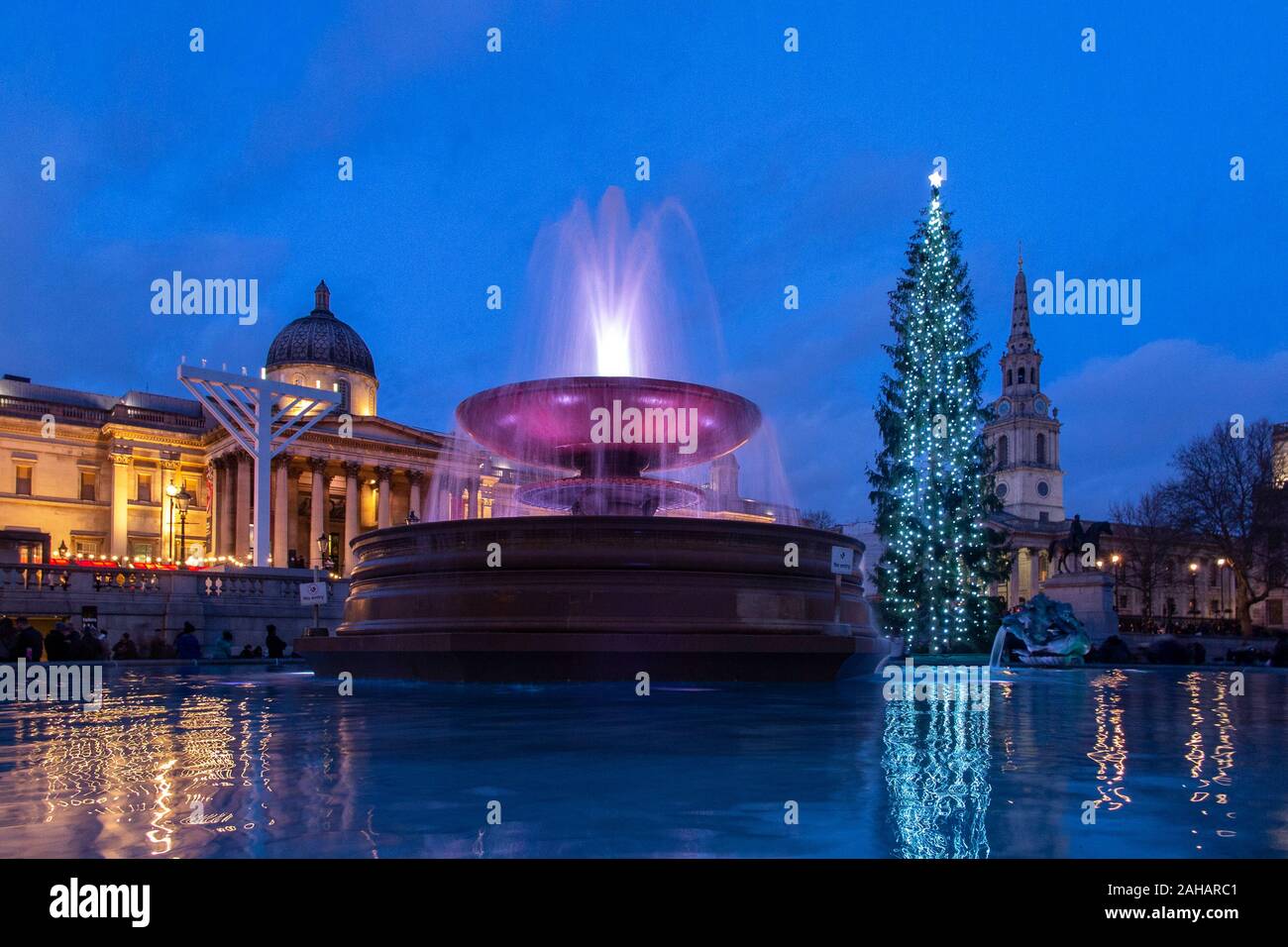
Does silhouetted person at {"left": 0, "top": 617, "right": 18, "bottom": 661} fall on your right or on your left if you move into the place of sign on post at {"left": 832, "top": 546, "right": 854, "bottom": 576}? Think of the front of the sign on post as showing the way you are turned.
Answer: on your right

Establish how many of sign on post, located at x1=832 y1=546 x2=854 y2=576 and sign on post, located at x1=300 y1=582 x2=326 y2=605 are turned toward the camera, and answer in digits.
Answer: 2

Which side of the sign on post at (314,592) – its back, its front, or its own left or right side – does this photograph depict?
front

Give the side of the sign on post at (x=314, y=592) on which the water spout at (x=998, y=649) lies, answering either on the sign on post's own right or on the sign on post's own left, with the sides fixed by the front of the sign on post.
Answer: on the sign on post's own left

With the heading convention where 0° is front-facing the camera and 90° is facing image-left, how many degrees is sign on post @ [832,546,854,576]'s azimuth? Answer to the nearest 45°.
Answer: approximately 0°

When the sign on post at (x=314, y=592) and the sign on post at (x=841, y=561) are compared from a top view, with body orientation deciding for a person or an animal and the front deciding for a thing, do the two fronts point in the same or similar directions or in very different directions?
same or similar directions
